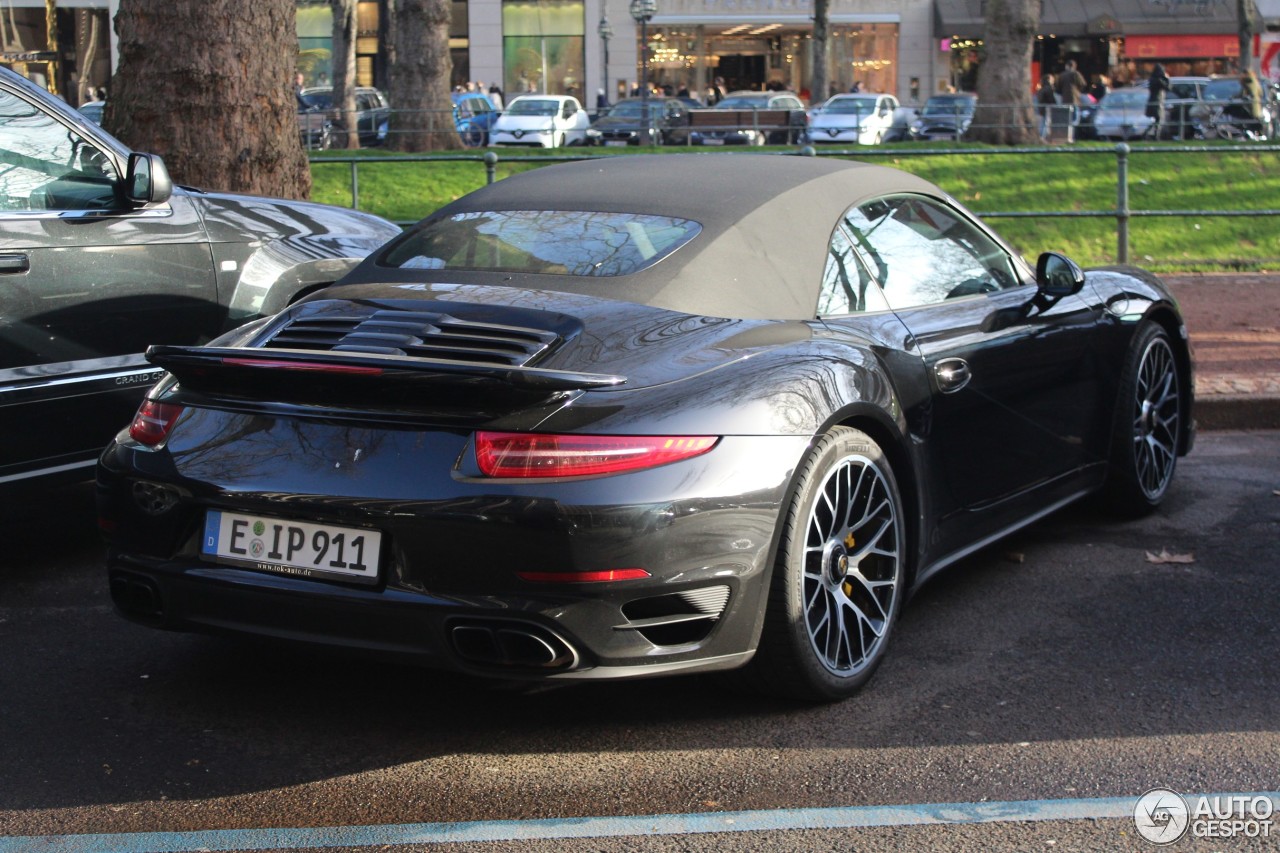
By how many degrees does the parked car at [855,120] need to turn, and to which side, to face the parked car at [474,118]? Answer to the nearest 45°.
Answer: approximately 45° to its right

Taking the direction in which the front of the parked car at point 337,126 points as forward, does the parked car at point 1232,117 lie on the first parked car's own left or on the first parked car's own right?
on the first parked car's own left

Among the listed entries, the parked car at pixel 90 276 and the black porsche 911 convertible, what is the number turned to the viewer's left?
0

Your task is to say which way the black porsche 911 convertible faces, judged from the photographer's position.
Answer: facing away from the viewer and to the right of the viewer

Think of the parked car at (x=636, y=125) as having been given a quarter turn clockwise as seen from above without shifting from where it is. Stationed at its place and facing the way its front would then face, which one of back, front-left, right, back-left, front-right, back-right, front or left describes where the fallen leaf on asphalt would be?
back-left

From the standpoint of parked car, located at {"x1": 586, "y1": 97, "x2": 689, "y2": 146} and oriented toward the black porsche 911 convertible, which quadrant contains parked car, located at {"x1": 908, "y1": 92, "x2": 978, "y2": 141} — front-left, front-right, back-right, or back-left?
back-left

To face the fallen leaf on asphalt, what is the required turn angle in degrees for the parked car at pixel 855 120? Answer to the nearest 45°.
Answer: approximately 45° to its left

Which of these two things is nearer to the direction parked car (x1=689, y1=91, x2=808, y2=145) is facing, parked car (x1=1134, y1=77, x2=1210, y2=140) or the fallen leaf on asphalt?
the fallen leaf on asphalt

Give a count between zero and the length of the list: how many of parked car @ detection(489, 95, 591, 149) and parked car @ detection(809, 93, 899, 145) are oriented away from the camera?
0

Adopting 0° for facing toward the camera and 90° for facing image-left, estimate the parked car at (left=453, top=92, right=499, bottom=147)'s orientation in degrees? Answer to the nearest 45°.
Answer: approximately 45°
